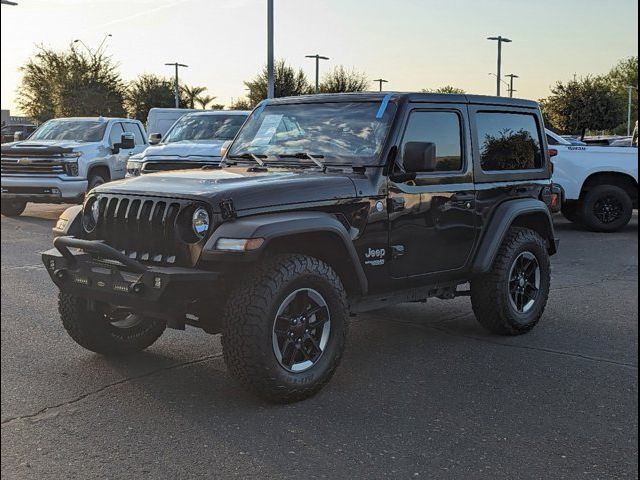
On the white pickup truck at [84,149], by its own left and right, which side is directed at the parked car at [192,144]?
left

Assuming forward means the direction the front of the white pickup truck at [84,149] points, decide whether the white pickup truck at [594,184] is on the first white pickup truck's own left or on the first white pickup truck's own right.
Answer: on the first white pickup truck's own left

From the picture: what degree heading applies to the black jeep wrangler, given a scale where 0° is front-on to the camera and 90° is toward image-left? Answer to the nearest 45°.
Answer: approximately 45°

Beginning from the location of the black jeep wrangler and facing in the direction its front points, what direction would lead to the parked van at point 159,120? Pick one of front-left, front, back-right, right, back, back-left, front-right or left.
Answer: back-right

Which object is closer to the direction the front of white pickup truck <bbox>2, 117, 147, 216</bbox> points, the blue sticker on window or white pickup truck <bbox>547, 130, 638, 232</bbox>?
the blue sticker on window

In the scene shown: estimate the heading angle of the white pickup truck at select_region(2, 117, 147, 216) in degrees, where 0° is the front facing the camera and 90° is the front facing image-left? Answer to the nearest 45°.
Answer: approximately 45°

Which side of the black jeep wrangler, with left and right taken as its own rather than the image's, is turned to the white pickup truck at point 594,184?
back

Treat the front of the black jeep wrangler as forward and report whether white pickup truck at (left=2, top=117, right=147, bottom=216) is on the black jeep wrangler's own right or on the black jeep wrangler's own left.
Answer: on the black jeep wrangler's own right

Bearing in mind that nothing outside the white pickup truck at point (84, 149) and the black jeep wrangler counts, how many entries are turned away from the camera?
0

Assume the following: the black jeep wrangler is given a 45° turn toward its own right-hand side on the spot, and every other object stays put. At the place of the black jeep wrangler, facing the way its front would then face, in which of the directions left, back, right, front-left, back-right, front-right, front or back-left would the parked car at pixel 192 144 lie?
right

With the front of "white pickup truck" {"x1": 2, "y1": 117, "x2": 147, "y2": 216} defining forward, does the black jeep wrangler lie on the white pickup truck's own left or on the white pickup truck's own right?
on the white pickup truck's own left
